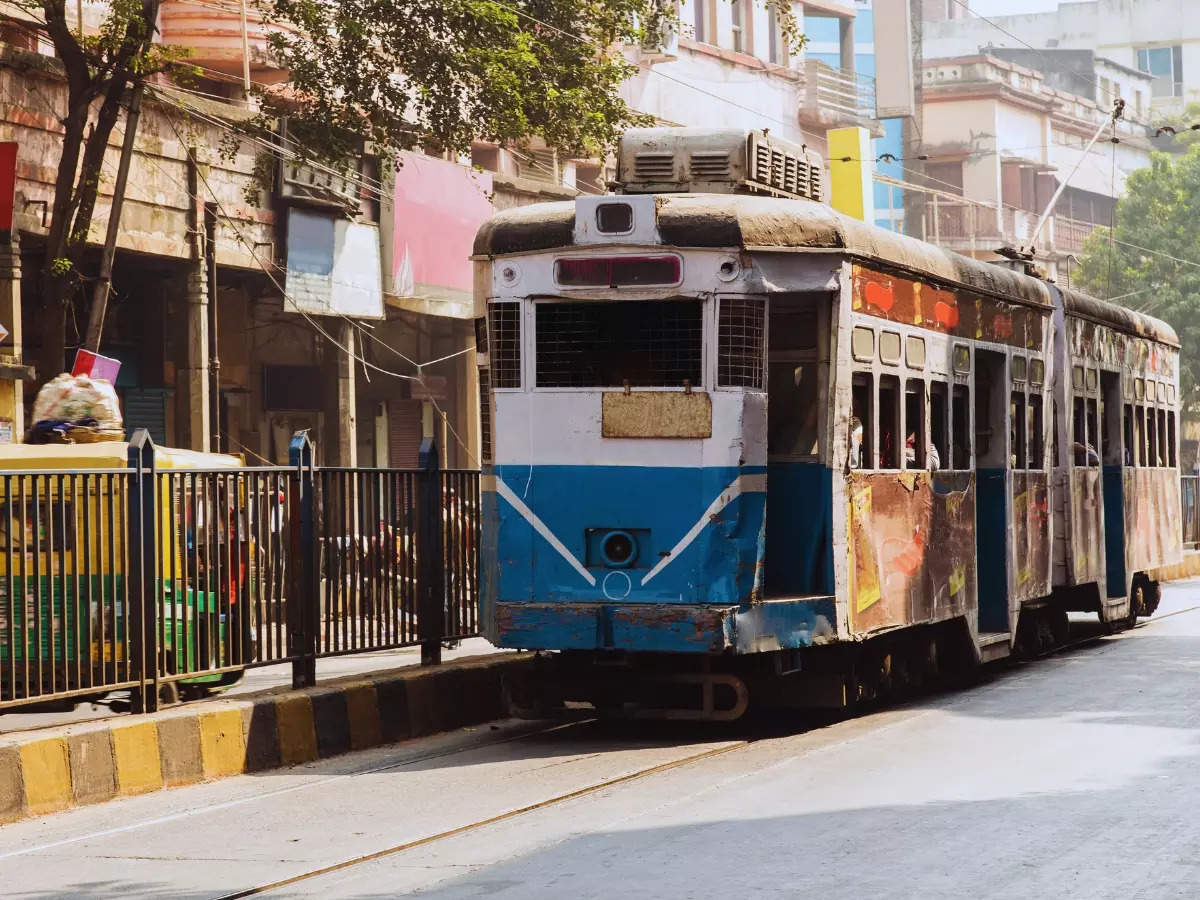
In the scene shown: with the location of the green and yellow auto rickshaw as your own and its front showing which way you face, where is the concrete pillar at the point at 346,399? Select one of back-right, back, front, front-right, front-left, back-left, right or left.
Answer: front-left

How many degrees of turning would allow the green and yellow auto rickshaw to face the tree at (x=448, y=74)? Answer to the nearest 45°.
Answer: approximately 45° to its left

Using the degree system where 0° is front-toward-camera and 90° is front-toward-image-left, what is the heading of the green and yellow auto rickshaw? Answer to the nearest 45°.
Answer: approximately 225°

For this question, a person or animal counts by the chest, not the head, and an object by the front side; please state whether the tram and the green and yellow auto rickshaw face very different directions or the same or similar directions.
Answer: very different directions

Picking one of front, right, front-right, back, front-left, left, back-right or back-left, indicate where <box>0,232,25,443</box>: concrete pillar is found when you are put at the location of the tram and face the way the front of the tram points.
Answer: right

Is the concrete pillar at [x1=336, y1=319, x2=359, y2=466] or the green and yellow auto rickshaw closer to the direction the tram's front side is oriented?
the green and yellow auto rickshaw

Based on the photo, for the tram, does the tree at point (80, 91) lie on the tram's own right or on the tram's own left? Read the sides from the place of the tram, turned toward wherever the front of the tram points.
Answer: on the tram's own right

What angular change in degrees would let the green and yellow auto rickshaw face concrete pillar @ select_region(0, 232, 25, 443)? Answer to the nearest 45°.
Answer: approximately 45° to its left
